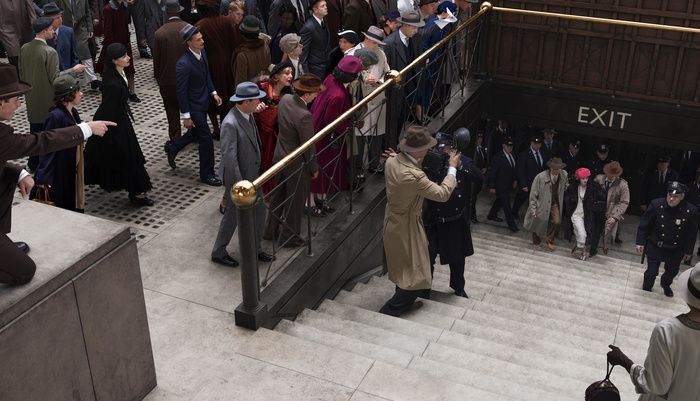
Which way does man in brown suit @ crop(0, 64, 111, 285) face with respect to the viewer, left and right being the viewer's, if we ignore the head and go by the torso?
facing to the right of the viewer

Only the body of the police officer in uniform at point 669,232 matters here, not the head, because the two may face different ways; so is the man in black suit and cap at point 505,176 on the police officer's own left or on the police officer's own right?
on the police officer's own right

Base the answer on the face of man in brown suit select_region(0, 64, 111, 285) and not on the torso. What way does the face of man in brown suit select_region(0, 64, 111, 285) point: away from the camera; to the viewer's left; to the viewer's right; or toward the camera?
to the viewer's right

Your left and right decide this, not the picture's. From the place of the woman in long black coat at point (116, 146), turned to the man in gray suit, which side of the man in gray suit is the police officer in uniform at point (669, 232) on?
left

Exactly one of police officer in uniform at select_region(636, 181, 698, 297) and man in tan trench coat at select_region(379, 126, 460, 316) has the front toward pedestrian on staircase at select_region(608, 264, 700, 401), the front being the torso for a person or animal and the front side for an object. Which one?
the police officer in uniform
